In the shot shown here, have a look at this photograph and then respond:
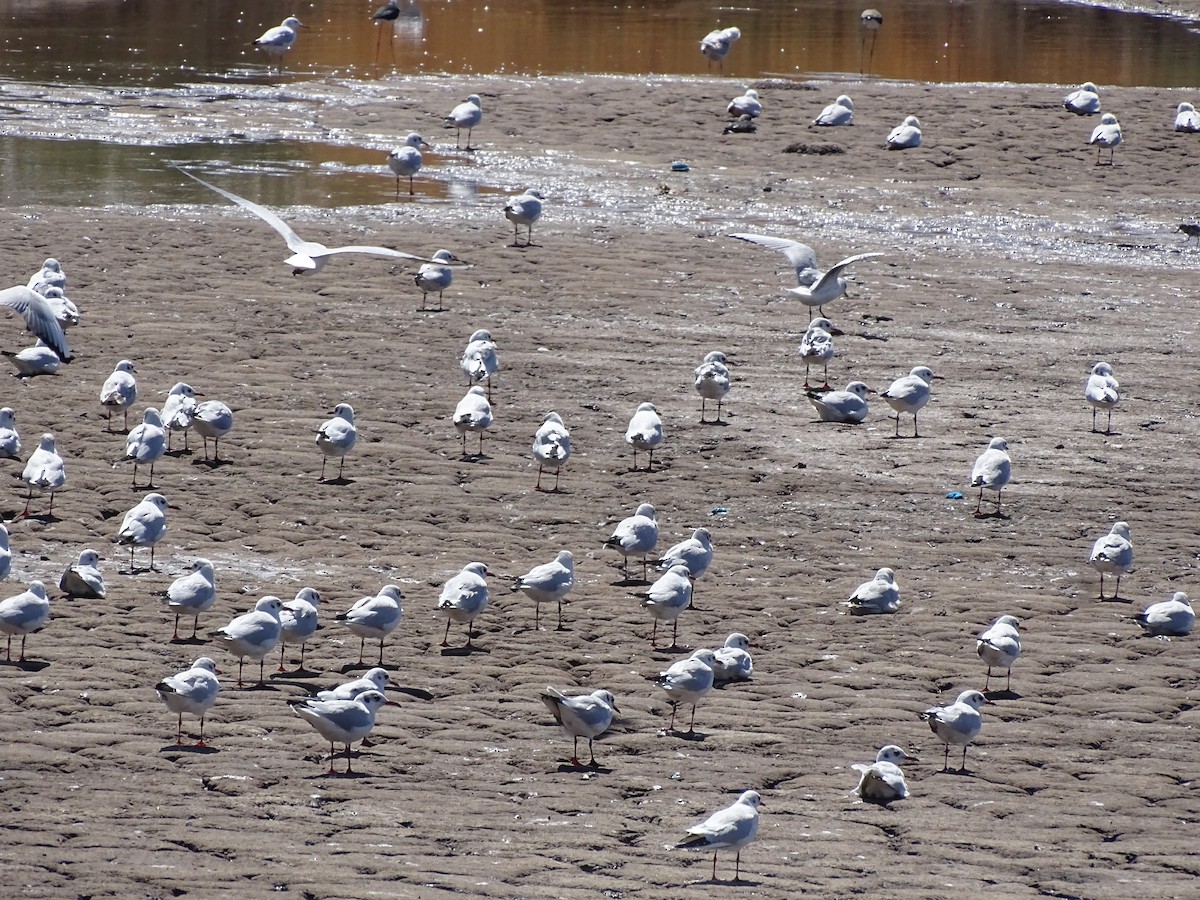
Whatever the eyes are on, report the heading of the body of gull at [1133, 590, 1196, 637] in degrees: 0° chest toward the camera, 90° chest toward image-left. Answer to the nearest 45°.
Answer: approximately 270°

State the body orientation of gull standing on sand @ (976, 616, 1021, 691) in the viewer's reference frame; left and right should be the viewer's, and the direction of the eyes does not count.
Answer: facing away from the viewer and to the right of the viewer

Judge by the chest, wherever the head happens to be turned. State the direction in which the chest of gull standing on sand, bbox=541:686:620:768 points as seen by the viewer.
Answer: to the viewer's right

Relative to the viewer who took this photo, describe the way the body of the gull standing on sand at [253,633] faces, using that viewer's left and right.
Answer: facing to the right of the viewer

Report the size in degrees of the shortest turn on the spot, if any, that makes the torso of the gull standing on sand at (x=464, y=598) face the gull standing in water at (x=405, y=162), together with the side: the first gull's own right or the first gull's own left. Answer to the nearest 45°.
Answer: approximately 45° to the first gull's own left

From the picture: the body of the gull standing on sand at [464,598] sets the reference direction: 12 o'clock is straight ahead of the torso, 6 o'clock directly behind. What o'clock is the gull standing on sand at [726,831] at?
the gull standing on sand at [726,831] is roughly at 4 o'clock from the gull standing on sand at [464,598].

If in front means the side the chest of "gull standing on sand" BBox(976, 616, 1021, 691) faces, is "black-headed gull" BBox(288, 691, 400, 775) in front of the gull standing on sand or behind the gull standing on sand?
behind

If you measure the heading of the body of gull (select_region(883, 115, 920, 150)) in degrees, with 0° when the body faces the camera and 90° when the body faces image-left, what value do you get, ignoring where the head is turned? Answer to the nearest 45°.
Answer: approximately 225°

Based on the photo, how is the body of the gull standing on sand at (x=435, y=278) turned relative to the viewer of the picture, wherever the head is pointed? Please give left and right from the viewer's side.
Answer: facing away from the viewer and to the right of the viewer

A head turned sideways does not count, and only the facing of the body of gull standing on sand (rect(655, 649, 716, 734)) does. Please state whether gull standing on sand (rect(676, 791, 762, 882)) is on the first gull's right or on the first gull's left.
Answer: on the first gull's right
